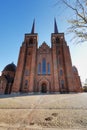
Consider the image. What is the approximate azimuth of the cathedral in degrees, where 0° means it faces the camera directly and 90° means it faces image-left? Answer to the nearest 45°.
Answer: approximately 0°
